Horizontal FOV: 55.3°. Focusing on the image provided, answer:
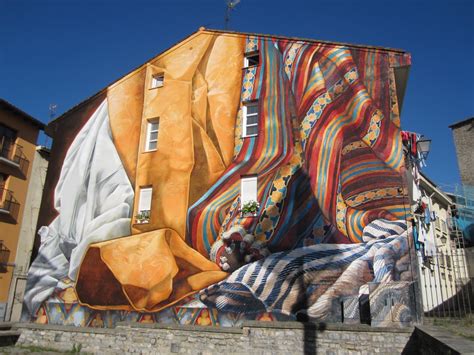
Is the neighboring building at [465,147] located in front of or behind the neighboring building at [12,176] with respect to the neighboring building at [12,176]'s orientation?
in front

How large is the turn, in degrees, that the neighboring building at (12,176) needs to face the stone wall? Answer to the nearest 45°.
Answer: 0° — it already faces it

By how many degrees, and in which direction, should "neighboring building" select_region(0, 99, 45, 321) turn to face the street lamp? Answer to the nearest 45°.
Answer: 0° — it already faces it
